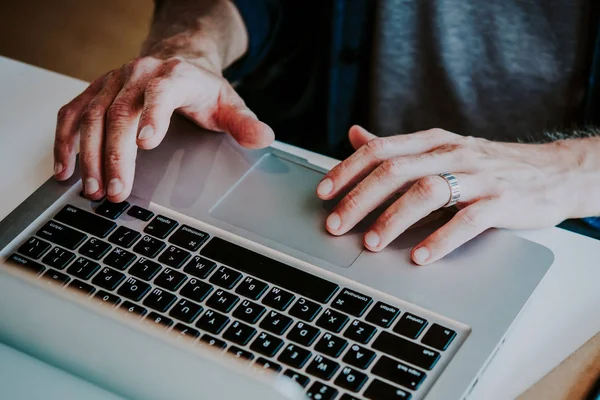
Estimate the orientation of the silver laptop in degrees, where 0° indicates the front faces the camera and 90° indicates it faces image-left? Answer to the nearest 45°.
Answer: approximately 225°
